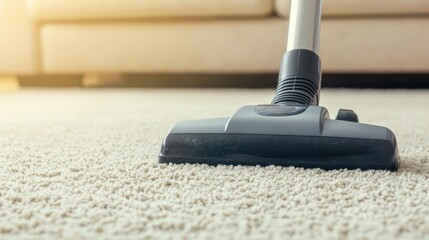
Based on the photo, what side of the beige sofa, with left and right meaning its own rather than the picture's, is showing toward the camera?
front
